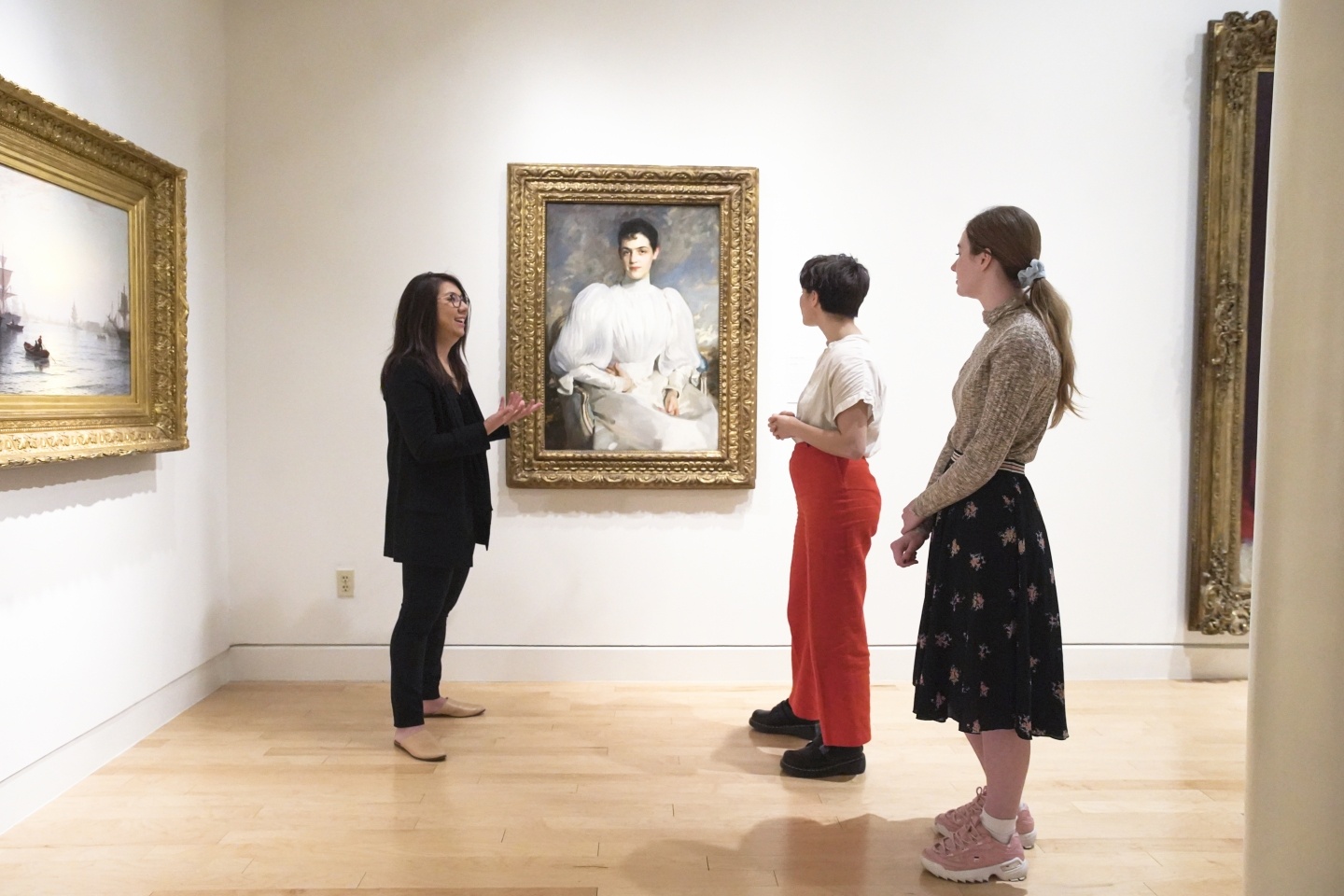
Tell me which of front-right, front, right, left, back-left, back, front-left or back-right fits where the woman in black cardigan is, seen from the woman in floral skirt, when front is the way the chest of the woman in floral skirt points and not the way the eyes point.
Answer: front

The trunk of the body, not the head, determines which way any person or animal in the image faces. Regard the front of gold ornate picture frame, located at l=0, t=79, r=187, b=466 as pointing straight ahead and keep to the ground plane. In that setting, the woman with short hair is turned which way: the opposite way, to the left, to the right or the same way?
the opposite way

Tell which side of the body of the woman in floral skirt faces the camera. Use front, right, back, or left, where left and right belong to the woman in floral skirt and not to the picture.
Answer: left

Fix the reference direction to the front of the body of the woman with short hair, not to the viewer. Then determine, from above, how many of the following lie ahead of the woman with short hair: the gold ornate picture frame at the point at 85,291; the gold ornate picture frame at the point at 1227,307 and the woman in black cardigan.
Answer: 2

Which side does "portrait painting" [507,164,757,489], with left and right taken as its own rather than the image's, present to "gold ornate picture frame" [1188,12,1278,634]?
left

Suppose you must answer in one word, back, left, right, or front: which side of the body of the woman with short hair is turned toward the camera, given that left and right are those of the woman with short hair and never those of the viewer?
left

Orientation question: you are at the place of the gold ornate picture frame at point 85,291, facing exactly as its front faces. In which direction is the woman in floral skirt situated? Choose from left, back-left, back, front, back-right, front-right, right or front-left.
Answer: front

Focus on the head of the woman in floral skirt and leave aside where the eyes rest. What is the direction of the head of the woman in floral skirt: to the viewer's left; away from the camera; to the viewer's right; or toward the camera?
to the viewer's left

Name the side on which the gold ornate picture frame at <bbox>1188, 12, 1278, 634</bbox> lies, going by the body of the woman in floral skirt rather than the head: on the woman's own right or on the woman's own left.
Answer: on the woman's own right

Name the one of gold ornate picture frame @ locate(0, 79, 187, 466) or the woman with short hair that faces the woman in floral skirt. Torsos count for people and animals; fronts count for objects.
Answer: the gold ornate picture frame

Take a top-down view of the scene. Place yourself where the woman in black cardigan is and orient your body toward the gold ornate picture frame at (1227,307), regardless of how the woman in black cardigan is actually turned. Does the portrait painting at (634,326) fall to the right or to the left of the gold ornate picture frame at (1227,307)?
left

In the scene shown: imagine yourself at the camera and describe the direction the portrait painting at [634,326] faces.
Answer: facing the viewer

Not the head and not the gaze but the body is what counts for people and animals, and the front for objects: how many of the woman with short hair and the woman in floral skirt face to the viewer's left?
2

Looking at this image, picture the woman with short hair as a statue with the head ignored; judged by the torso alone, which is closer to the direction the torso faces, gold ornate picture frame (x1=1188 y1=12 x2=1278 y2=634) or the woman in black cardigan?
the woman in black cardigan

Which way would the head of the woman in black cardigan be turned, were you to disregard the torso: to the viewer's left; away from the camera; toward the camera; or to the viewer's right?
to the viewer's right

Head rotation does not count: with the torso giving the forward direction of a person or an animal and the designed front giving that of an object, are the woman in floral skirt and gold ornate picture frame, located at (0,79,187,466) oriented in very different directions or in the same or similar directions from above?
very different directions

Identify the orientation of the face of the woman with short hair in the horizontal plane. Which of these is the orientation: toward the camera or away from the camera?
away from the camera

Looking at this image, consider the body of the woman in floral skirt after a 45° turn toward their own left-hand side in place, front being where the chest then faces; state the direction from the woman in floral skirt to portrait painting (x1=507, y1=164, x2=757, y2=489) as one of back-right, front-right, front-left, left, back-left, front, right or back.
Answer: right

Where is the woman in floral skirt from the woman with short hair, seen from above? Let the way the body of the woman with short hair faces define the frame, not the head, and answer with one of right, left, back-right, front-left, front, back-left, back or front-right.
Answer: back-left

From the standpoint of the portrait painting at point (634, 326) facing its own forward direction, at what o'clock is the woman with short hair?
The woman with short hair is roughly at 11 o'clock from the portrait painting.
